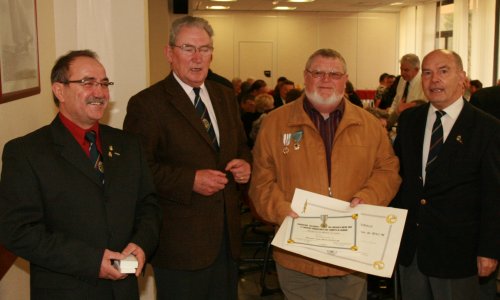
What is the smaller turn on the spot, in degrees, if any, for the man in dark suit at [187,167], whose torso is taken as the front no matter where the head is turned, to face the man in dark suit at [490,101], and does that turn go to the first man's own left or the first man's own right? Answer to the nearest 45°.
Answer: approximately 90° to the first man's own left

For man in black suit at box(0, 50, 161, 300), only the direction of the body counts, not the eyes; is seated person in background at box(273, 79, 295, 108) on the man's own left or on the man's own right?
on the man's own left

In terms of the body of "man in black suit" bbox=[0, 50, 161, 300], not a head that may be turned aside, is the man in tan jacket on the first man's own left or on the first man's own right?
on the first man's own left

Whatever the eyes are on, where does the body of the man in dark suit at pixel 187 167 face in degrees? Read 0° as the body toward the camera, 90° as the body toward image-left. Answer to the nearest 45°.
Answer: approximately 315°

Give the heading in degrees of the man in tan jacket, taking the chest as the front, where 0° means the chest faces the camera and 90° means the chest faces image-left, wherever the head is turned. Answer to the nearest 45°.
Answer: approximately 0°

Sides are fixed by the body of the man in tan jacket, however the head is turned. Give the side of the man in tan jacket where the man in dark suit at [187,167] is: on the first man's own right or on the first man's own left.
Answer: on the first man's own right

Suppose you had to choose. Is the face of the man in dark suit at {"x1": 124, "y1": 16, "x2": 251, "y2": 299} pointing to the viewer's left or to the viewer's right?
to the viewer's right
